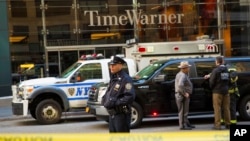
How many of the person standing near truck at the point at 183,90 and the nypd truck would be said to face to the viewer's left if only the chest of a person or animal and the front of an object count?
1

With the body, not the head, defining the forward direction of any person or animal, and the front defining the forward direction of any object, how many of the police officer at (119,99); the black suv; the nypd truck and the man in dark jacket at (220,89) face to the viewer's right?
0

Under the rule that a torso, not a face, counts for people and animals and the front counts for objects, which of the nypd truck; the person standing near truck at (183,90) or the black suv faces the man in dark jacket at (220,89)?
the person standing near truck

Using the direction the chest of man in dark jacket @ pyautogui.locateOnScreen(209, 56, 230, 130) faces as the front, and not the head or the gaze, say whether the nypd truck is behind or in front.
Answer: in front

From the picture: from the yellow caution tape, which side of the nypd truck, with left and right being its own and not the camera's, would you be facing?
left

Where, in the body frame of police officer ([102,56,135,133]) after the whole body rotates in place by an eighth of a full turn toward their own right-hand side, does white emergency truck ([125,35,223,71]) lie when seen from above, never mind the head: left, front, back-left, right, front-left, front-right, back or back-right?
right

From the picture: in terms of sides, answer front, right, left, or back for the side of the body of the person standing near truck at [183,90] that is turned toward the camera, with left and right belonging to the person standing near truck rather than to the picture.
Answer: right

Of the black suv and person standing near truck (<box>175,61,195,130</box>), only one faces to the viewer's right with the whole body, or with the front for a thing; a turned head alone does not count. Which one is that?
the person standing near truck

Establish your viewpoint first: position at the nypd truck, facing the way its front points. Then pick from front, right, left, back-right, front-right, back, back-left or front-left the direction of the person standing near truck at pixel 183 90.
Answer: back-left

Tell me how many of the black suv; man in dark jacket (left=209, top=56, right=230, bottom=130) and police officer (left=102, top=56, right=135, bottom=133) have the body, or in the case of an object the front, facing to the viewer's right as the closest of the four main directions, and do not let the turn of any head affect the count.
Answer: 0

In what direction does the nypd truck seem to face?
to the viewer's left

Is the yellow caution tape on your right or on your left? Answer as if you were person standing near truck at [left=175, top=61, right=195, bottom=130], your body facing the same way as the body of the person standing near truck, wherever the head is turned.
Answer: on your right

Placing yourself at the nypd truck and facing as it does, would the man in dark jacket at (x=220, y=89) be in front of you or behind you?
behind

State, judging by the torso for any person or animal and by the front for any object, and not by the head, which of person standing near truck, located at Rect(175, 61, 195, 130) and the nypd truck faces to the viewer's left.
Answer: the nypd truck

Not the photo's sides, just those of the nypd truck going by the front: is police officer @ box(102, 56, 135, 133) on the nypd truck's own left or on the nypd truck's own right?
on the nypd truck's own left

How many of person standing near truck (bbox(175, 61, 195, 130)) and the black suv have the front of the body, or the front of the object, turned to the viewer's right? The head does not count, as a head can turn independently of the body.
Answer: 1

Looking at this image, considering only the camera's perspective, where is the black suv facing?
facing the viewer and to the left of the viewer

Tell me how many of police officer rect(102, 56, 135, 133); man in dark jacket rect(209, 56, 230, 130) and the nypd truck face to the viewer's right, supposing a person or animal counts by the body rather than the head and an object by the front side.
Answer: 0
